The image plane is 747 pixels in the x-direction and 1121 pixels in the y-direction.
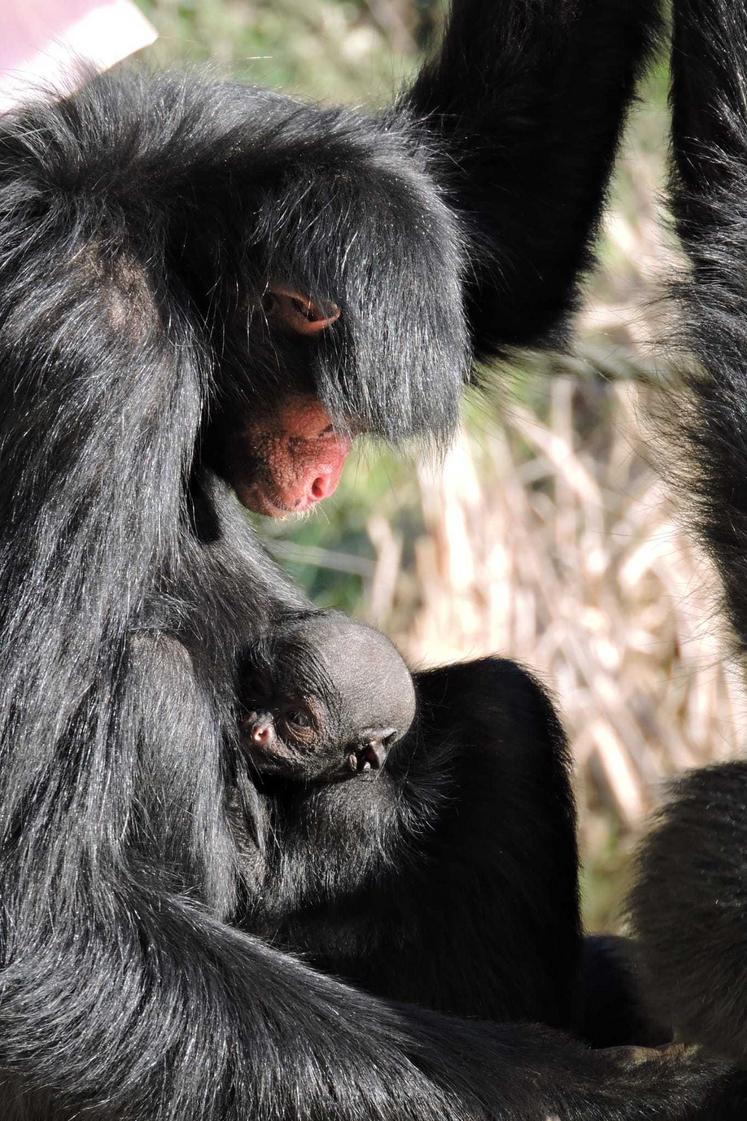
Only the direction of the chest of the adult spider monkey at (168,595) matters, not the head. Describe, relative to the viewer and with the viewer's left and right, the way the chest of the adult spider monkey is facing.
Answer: facing to the right of the viewer
